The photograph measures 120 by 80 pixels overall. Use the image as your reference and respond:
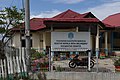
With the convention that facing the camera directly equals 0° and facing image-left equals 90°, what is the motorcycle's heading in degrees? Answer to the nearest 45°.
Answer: approximately 90°

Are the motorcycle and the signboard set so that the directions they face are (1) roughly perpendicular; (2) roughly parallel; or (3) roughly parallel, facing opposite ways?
roughly perpendicular

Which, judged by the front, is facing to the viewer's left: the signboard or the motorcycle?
the motorcycle

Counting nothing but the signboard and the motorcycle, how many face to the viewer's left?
1

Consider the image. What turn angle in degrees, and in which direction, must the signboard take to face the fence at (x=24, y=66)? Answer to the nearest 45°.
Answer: approximately 90° to its right

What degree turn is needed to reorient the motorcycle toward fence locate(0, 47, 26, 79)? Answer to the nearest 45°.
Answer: approximately 45° to its left

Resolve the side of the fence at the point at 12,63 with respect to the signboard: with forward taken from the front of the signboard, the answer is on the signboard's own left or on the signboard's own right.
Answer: on the signboard's own right
